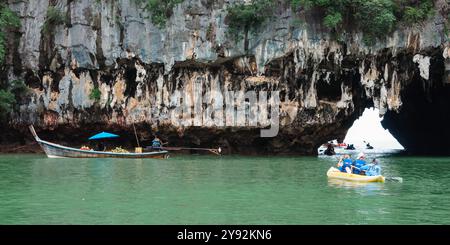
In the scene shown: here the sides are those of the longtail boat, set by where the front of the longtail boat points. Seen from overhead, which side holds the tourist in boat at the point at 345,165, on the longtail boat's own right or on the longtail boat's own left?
on the longtail boat's own left

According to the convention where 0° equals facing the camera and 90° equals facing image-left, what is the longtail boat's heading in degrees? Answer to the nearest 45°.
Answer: approximately 90°

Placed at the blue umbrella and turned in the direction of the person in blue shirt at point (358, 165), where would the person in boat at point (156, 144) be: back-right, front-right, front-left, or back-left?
front-left

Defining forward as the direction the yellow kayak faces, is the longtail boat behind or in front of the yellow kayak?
in front

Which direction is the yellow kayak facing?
to the viewer's left
